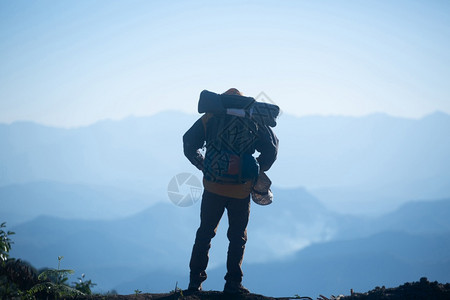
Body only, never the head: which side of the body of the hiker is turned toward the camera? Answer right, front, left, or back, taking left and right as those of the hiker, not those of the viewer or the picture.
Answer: back
